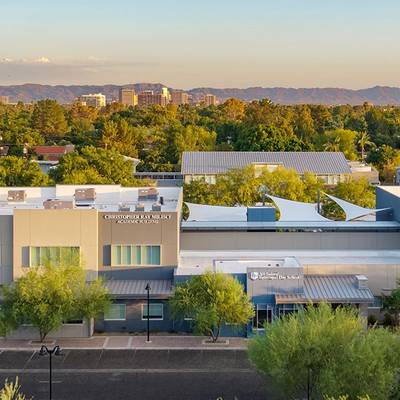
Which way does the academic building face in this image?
toward the camera

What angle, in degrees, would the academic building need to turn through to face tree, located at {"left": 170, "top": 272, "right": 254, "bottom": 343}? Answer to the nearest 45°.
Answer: approximately 45° to its left

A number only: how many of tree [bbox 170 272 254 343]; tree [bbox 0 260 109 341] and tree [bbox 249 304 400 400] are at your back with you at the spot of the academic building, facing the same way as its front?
0

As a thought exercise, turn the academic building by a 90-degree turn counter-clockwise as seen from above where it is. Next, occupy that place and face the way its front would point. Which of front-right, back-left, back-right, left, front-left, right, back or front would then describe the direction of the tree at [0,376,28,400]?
right

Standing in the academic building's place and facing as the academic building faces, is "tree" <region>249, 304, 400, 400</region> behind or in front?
in front

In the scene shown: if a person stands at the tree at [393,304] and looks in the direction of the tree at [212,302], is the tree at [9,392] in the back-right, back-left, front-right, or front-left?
front-left

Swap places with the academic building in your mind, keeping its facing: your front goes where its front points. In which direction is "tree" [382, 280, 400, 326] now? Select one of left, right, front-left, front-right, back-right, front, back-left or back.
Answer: left
